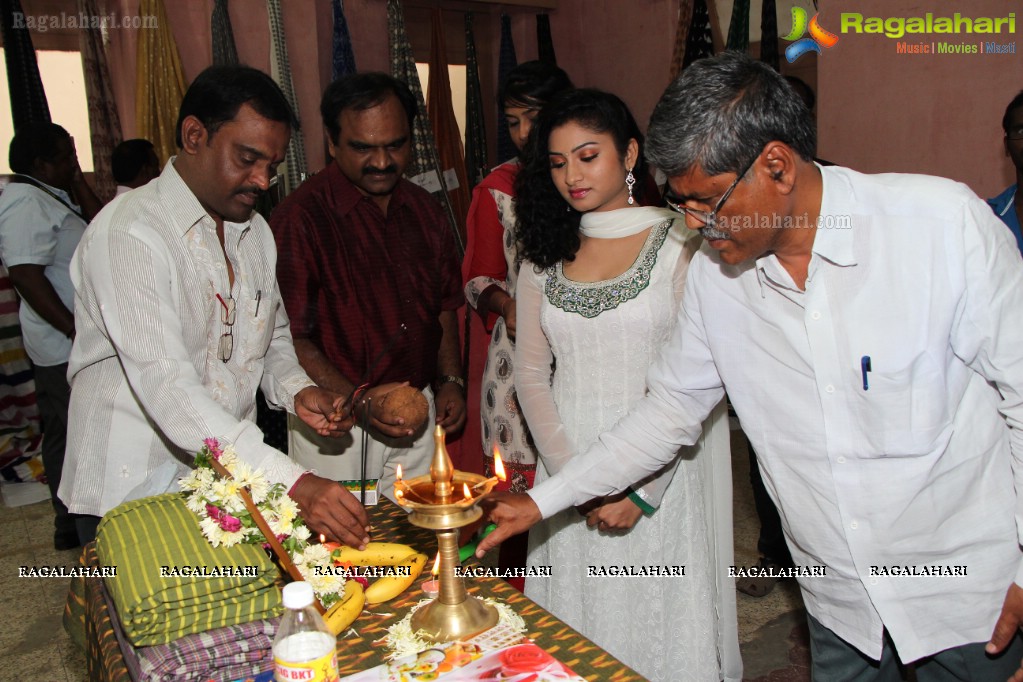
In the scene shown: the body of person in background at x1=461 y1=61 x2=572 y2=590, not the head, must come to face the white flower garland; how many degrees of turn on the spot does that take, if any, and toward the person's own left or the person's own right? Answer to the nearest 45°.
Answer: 0° — they already face it

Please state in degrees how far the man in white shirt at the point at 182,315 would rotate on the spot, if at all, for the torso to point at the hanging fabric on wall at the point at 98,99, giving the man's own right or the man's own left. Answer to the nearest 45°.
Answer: approximately 135° to the man's own left

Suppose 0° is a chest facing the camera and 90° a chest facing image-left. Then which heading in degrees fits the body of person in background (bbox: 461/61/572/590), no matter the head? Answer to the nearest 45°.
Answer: approximately 0°

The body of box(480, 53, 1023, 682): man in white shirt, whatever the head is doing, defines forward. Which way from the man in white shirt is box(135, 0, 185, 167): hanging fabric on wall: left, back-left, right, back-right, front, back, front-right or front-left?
right

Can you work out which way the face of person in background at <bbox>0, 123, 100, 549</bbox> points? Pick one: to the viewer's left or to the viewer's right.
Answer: to the viewer's right

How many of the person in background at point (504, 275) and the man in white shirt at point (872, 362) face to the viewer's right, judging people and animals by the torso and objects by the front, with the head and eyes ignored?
0

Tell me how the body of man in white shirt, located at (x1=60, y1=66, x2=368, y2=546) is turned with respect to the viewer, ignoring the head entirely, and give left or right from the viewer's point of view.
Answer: facing the viewer and to the right of the viewer

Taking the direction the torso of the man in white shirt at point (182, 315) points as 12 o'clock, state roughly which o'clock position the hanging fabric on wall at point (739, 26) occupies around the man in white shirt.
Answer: The hanging fabric on wall is roughly at 9 o'clock from the man in white shirt.

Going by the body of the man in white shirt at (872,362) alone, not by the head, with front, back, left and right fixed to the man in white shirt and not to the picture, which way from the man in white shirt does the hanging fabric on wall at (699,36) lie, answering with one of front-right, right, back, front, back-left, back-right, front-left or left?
back-right

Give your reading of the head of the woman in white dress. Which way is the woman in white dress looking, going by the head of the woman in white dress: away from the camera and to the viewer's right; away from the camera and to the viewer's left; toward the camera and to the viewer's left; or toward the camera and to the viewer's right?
toward the camera and to the viewer's left

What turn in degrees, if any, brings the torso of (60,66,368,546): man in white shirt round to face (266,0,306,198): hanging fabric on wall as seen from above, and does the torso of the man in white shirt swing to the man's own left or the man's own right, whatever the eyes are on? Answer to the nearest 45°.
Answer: approximately 135° to the man's own left

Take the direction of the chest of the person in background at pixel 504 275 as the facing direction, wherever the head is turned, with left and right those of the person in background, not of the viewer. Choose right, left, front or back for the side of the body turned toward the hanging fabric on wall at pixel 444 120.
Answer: back

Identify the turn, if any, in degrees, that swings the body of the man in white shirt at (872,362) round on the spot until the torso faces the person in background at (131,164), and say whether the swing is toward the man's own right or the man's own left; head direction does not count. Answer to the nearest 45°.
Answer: approximately 90° to the man's own right

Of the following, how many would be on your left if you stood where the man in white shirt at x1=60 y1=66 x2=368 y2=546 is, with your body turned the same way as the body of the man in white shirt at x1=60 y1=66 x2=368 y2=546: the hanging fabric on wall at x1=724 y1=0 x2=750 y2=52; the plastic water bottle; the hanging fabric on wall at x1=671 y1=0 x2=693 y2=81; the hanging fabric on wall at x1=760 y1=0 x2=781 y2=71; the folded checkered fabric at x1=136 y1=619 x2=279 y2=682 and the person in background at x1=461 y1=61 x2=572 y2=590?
4
